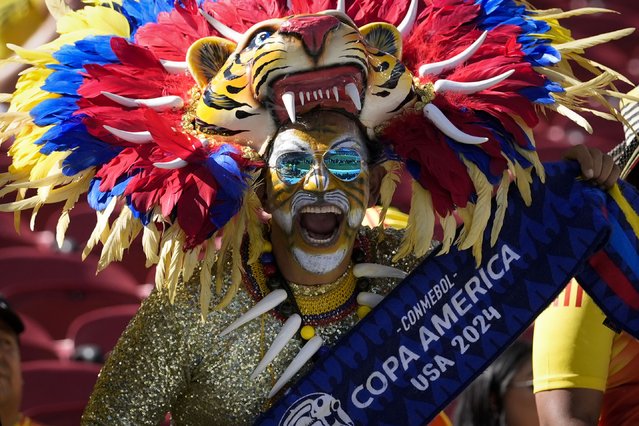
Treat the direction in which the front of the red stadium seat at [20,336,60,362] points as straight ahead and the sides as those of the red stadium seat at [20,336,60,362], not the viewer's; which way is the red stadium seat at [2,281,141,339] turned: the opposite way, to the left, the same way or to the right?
the same way

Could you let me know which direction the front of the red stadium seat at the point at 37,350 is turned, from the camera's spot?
facing the viewer

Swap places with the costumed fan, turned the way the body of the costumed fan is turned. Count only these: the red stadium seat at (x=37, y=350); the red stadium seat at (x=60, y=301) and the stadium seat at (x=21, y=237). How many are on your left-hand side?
0

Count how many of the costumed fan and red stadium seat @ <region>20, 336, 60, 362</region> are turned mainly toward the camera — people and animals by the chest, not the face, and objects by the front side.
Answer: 2

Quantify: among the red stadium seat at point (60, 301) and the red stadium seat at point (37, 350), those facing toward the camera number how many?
2

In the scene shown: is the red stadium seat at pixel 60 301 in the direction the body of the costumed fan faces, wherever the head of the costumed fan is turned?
no

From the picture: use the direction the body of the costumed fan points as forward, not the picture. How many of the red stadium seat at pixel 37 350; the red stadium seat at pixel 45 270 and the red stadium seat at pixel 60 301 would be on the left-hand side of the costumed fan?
0

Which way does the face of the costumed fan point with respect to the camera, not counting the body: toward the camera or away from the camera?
toward the camera

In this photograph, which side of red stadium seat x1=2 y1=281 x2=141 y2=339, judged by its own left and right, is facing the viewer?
front
